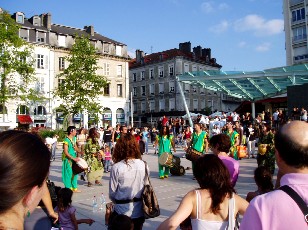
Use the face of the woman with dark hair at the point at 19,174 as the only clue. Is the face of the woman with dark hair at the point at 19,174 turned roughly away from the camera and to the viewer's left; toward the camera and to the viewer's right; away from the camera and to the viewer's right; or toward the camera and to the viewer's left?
away from the camera and to the viewer's right

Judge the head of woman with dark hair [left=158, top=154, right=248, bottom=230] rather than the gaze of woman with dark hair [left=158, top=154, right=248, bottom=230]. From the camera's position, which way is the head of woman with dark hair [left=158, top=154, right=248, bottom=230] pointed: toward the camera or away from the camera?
away from the camera

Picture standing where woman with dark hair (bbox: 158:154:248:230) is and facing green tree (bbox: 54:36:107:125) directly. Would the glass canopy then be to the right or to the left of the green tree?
right

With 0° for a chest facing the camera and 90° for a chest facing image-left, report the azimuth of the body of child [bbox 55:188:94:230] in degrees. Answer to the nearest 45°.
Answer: approximately 225°

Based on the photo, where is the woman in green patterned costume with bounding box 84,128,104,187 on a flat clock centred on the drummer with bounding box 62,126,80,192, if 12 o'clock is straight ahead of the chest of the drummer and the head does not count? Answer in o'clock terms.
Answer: The woman in green patterned costume is roughly at 10 o'clock from the drummer.

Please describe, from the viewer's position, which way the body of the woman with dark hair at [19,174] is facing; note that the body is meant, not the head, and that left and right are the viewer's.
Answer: facing away from the viewer and to the right of the viewer

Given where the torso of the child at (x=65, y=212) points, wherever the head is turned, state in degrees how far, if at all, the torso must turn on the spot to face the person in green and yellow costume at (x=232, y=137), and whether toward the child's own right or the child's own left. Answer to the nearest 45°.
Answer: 0° — they already face them

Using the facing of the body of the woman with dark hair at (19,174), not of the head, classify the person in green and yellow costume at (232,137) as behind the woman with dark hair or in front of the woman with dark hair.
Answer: in front

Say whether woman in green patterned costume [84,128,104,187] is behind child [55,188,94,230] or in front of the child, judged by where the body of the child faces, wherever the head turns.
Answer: in front

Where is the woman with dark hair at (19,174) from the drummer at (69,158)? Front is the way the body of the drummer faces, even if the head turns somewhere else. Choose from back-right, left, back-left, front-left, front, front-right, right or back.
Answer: right
